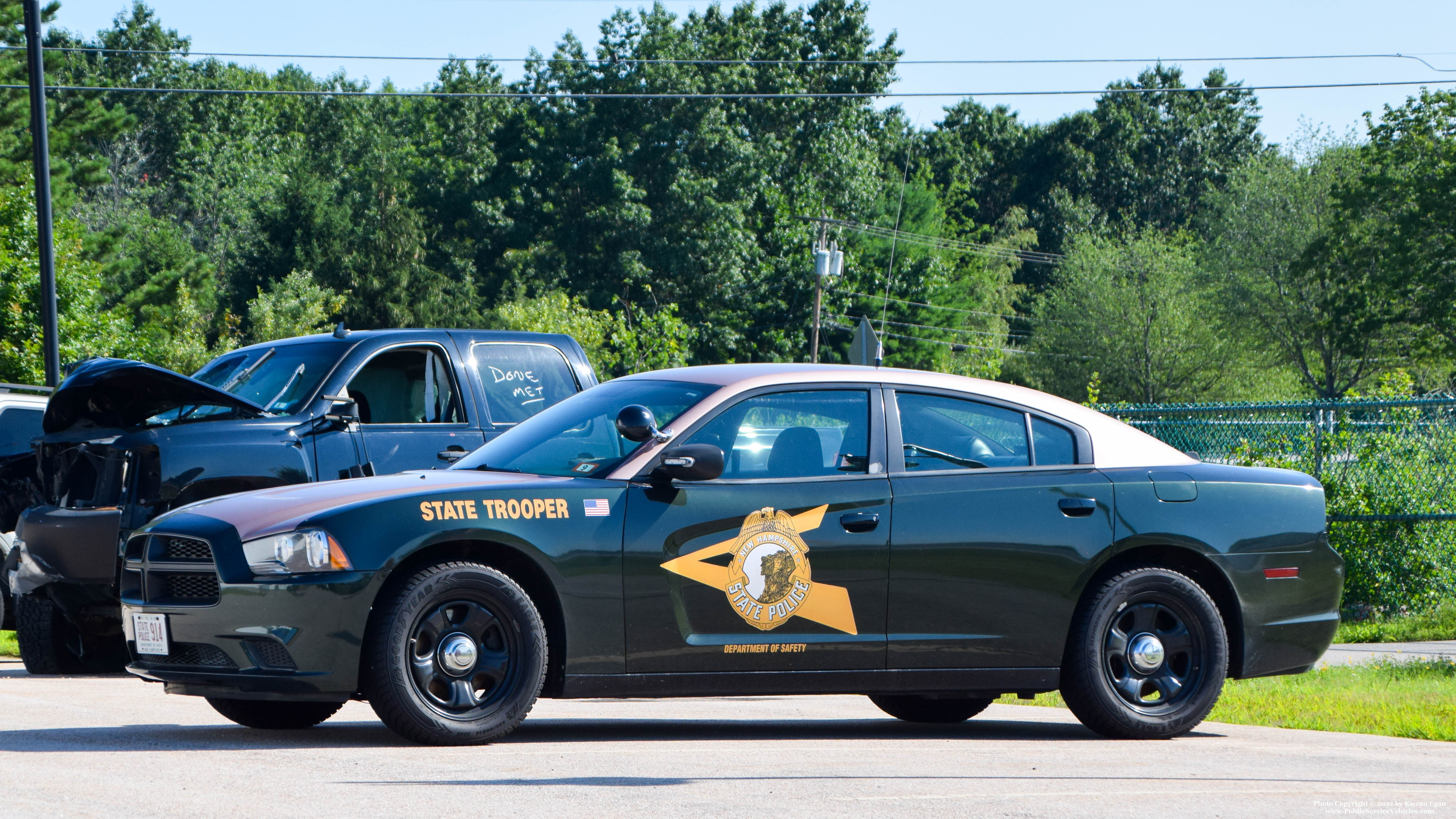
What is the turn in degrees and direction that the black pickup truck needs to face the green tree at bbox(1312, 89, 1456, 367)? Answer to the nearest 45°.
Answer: approximately 180°

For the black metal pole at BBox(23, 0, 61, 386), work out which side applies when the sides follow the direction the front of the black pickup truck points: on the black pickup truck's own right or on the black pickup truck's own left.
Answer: on the black pickup truck's own right

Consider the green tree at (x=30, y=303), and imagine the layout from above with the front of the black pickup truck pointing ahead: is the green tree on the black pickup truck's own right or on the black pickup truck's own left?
on the black pickup truck's own right

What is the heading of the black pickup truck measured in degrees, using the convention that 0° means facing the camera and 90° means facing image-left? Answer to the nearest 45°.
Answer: approximately 45°

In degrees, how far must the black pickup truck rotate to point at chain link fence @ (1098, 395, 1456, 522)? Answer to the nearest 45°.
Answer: approximately 135° to its left
